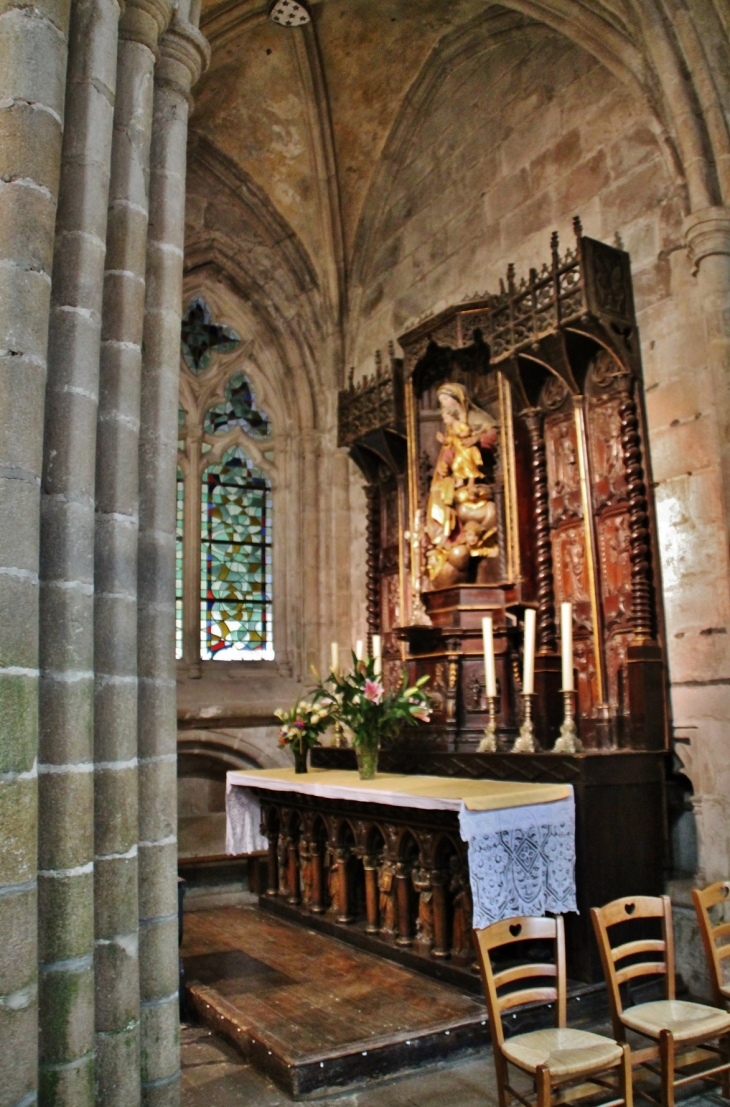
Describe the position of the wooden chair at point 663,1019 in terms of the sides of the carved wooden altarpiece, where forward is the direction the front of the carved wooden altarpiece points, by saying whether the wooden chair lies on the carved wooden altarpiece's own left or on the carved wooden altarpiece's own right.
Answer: on the carved wooden altarpiece's own left

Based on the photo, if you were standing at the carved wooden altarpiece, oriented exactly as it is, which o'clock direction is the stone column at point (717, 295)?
The stone column is roughly at 9 o'clock from the carved wooden altarpiece.

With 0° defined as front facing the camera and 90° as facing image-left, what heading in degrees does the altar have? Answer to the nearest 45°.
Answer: approximately 45°

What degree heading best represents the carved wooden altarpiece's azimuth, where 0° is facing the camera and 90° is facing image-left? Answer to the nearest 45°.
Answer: approximately 45°
